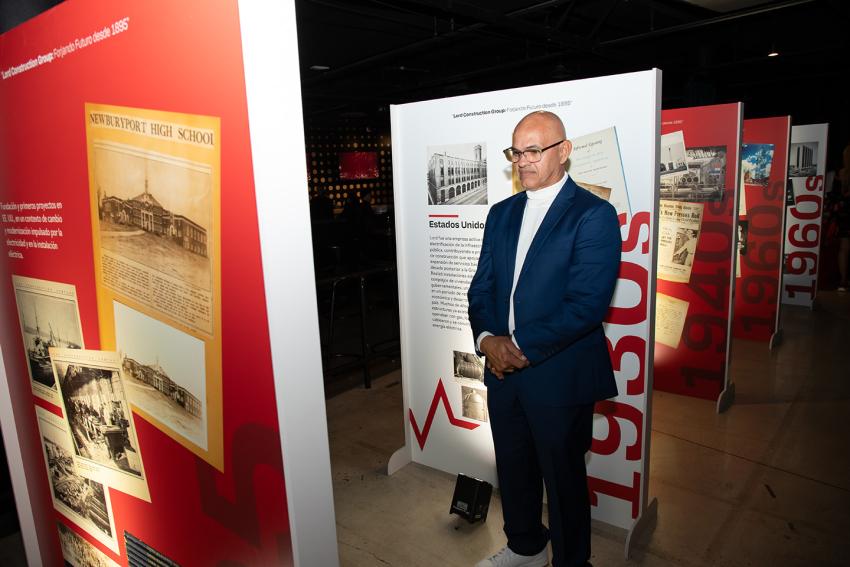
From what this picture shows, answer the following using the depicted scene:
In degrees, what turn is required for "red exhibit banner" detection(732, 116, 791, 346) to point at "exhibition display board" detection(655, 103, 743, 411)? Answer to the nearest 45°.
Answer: approximately 45° to its left

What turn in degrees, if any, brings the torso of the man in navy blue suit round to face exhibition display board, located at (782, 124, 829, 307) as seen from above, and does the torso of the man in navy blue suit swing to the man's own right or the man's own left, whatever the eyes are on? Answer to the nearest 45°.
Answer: approximately 180°

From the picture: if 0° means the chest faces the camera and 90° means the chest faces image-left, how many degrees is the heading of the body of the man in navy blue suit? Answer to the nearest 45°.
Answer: approximately 45°

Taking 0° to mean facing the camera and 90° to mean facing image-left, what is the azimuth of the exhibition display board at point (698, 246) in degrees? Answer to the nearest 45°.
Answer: approximately 45°

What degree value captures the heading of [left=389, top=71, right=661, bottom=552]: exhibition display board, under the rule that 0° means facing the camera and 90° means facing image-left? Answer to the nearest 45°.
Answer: approximately 45°

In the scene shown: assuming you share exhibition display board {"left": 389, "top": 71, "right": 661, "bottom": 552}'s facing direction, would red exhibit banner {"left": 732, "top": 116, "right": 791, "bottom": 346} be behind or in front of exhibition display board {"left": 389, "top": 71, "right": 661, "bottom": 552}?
behind

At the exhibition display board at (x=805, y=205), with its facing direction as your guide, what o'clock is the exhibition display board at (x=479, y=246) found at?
the exhibition display board at (x=479, y=246) is roughly at 11 o'clock from the exhibition display board at (x=805, y=205).

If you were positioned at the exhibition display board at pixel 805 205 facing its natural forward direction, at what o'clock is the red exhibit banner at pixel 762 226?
The red exhibit banner is roughly at 11 o'clock from the exhibition display board.
